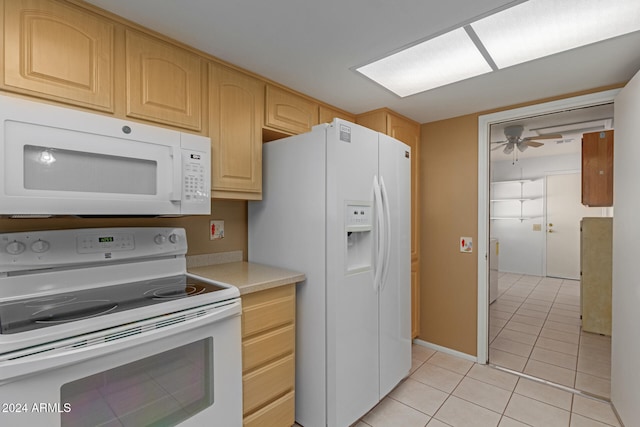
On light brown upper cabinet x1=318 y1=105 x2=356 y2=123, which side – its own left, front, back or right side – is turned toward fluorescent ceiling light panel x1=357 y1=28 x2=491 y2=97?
front

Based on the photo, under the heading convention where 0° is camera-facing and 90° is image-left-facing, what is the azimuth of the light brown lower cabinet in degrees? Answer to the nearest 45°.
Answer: approximately 315°

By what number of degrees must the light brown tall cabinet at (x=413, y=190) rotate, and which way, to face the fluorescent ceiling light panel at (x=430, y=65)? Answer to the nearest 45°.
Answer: approximately 45° to its right

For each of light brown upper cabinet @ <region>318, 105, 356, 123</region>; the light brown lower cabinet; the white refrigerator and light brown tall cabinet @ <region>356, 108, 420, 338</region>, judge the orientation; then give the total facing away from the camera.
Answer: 0

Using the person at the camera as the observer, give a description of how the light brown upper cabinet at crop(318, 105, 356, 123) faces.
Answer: facing the viewer and to the right of the viewer

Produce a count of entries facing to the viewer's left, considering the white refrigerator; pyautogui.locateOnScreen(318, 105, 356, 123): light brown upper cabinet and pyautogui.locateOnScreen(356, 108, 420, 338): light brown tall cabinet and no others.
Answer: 0

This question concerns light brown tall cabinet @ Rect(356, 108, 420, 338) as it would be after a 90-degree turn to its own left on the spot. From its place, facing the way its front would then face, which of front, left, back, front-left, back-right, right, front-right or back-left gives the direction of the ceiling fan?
front

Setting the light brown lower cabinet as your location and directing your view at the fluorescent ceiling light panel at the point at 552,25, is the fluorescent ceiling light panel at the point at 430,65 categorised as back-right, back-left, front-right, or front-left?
front-left

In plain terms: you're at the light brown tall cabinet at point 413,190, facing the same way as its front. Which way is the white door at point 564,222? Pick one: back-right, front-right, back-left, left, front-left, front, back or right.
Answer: left
